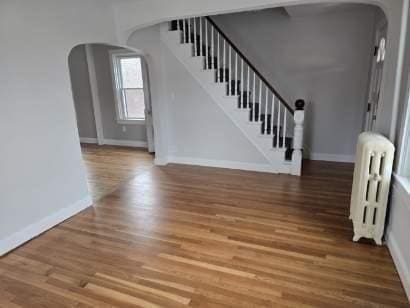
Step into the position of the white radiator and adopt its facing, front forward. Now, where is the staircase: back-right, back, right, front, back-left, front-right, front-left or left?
front-right

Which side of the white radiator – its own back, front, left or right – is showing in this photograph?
left

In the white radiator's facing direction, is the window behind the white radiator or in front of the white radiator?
in front

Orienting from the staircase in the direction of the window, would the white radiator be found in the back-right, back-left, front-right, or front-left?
back-left

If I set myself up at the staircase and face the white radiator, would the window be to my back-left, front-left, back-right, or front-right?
back-right
